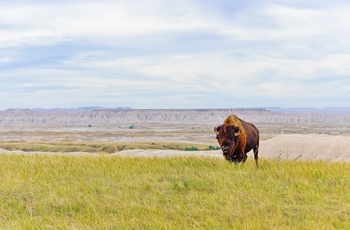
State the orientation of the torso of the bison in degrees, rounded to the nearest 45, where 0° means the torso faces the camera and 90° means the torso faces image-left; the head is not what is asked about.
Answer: approximately 45°
